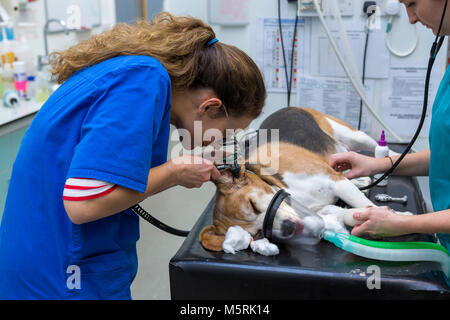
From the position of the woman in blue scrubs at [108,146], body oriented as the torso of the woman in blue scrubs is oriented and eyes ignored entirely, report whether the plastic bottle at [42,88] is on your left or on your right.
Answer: on your left

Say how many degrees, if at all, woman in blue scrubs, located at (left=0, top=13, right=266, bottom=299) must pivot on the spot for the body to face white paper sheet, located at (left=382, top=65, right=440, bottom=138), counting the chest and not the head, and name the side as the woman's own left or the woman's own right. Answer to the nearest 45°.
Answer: approximately 45° to the woman's own left

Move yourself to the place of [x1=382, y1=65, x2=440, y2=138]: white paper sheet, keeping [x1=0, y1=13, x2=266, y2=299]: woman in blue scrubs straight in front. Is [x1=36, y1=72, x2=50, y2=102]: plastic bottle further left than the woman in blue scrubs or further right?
right

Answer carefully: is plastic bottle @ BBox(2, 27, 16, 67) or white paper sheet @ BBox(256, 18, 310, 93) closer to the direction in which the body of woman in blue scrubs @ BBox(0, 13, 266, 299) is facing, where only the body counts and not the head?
the white paper sheet

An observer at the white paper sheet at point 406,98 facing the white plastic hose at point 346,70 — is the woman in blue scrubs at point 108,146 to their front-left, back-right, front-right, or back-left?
front-left

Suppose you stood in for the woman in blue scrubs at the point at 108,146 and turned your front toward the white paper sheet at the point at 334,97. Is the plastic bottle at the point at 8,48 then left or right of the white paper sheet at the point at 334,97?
left

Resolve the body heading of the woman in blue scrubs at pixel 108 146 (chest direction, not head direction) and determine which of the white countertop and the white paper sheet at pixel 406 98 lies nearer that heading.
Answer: the white paper sheet

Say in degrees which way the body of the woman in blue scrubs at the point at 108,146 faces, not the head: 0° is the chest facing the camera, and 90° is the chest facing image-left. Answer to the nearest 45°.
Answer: approximately 270°

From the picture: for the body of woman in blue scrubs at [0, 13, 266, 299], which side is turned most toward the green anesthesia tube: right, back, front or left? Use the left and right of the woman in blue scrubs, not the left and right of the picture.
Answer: front

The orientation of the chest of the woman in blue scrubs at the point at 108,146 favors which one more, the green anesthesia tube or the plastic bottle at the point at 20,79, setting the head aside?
the green anesthesia tube

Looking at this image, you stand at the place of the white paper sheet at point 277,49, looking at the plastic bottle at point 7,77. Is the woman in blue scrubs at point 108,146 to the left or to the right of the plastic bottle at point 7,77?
left
